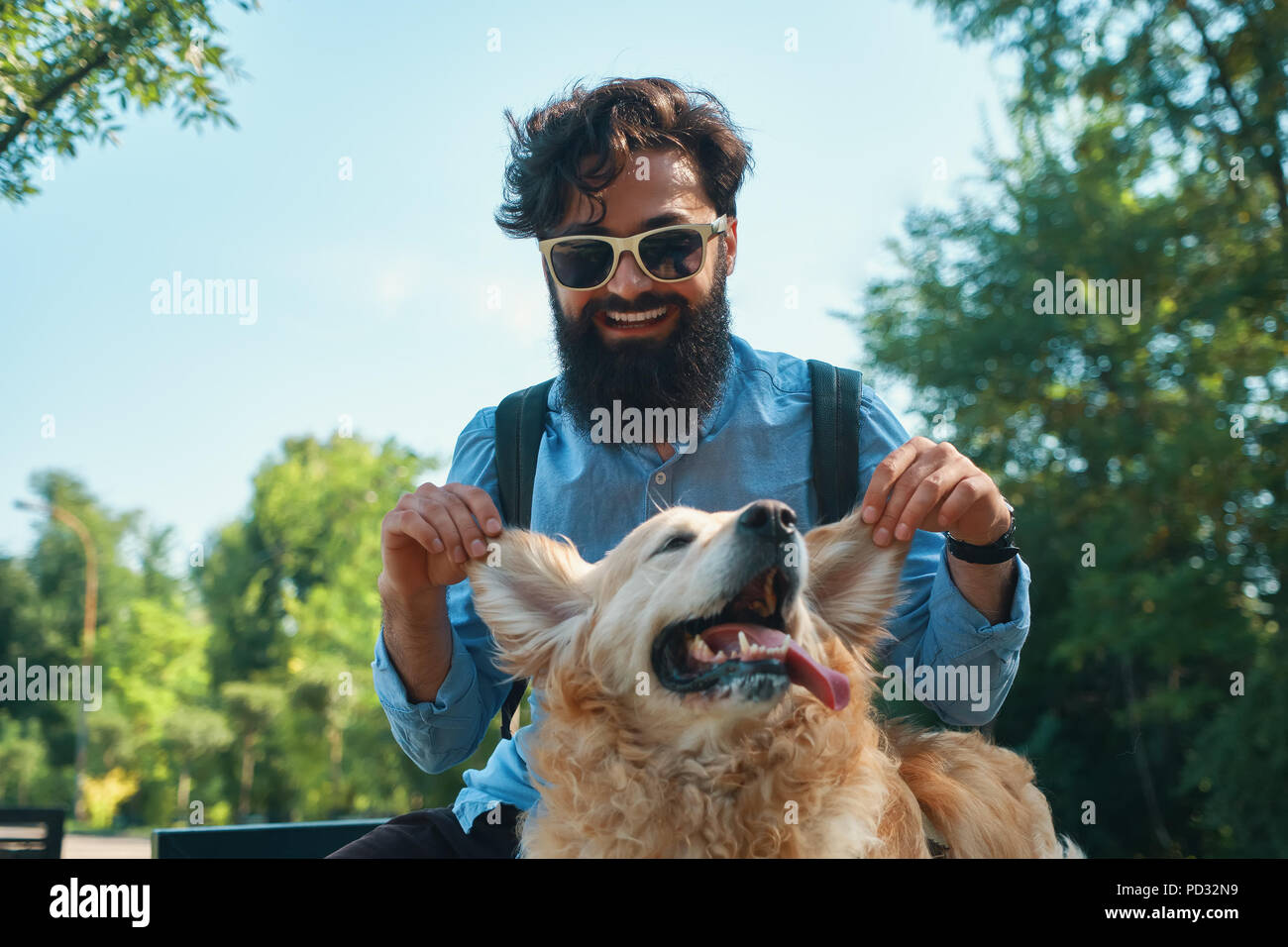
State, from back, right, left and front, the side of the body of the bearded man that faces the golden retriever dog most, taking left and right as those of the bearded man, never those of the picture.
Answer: front

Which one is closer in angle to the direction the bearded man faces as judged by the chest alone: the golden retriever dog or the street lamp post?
the golden retriever dog

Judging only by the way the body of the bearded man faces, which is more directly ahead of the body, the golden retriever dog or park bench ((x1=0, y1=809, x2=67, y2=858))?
the golden retriever dog

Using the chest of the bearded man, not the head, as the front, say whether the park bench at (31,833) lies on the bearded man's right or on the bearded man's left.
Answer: on the bearded man's right

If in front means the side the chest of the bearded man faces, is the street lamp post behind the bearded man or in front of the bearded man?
behind

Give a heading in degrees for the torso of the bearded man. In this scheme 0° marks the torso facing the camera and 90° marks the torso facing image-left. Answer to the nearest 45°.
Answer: approximately 0°
